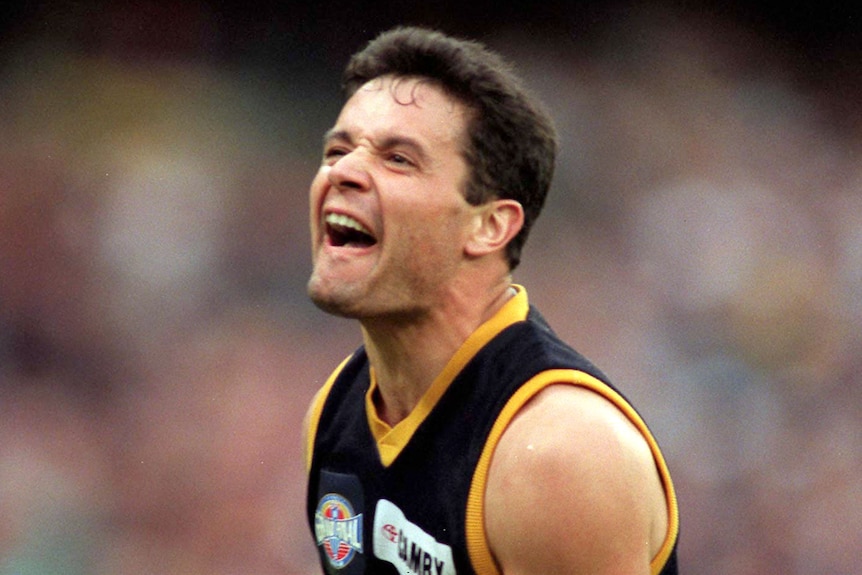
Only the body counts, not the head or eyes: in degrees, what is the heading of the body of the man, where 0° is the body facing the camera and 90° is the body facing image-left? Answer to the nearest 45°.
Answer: approximately 45°
